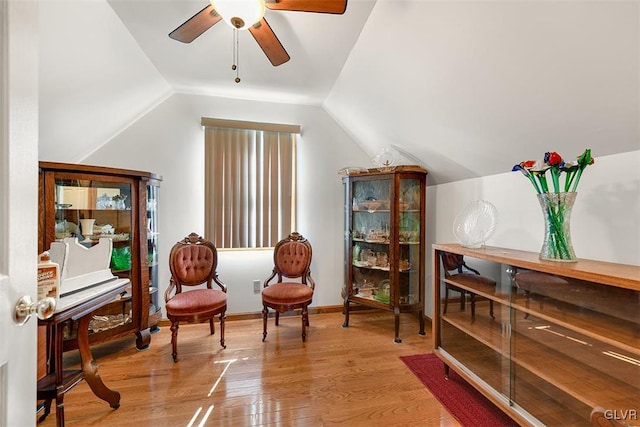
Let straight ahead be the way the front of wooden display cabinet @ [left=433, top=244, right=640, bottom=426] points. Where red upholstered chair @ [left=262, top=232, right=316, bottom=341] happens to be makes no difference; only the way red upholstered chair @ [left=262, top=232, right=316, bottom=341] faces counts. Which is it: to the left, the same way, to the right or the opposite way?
to the left

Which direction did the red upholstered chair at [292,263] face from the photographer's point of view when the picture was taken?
facing the viewer

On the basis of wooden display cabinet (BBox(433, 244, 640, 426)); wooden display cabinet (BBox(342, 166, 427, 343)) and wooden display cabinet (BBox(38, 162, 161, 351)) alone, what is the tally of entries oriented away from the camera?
0

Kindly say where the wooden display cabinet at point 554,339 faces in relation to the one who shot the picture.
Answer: facing the viewer and to the left of the viewer

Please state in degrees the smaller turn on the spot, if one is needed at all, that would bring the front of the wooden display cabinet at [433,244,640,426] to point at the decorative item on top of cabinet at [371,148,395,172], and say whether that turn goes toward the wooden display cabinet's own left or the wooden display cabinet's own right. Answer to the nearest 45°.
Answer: approximately 90° to the wooden display cabinet's own right

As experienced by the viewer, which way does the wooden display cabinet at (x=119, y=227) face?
facing the viewer and to the right of the viewer

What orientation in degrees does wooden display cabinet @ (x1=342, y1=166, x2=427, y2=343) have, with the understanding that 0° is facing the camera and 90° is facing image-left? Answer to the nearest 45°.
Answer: approximately 45°

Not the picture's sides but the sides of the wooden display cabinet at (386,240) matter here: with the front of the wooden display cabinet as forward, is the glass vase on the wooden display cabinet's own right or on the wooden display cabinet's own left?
on the wooden display cabinet's own left

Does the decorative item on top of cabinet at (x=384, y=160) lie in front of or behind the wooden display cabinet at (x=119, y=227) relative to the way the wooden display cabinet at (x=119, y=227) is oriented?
in front

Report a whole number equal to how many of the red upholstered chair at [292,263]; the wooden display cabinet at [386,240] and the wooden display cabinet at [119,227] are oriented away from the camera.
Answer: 0

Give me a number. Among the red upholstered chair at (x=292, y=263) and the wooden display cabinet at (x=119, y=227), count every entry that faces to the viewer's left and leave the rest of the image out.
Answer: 0
